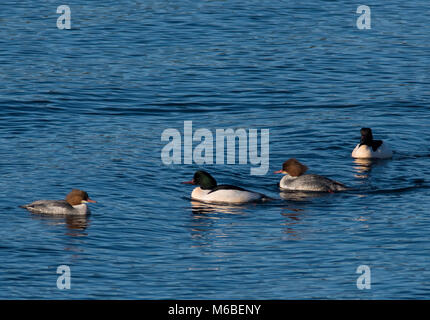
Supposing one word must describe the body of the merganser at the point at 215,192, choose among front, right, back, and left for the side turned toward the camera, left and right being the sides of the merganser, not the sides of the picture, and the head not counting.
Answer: left

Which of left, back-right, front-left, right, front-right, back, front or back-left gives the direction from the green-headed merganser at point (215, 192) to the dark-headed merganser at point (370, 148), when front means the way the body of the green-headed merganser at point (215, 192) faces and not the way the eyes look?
back-right

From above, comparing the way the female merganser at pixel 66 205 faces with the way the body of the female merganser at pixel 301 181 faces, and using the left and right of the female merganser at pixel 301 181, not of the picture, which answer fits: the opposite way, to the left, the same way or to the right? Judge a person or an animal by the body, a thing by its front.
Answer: the opposite way

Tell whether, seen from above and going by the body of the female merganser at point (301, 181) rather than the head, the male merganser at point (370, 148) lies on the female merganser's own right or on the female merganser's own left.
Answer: on the female merganser's own right

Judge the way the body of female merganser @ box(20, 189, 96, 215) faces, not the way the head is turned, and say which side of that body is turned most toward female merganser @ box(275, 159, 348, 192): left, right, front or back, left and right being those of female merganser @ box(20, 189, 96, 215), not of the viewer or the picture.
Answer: front

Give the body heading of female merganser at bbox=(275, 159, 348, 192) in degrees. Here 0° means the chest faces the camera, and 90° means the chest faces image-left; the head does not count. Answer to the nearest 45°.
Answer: approximately 90°

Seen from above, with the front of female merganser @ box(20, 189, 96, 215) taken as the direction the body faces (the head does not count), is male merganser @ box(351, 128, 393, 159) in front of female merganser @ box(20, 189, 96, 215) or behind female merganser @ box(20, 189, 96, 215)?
in front

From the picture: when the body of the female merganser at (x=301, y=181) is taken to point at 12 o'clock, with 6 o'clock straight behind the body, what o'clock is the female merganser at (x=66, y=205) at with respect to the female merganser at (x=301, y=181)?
the female merganser at (x=66, y=205) is roughly at 11 o'clock from the female merganser at (x=301, y=181).

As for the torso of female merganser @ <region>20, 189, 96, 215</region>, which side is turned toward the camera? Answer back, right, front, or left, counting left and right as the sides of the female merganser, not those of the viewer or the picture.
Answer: right
